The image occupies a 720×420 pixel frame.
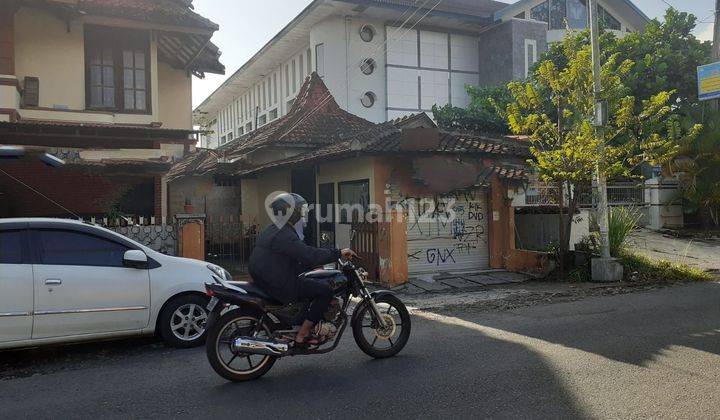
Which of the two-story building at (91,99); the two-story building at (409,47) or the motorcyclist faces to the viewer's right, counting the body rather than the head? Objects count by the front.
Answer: the motorcyclist

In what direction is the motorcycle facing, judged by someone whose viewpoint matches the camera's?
facing to the right of the viewer

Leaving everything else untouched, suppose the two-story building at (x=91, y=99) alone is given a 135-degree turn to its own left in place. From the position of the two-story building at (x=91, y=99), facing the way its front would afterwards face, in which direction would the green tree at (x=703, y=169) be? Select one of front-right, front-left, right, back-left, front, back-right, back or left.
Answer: front-right

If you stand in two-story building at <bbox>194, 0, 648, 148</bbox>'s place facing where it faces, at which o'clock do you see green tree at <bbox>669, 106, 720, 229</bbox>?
The green tree is roughly at 10 o'clock from the two-story building.

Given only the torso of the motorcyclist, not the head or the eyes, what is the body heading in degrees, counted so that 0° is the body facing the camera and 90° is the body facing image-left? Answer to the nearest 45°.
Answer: approximately 270°

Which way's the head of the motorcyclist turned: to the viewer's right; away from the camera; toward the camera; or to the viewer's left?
to the viewer's right

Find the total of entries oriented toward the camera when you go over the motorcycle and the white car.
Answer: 0

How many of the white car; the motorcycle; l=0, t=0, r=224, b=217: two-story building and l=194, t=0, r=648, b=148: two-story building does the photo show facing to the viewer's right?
2

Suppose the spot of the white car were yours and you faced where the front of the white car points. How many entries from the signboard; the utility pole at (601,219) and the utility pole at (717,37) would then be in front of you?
3

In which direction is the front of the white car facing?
to the viewer's right

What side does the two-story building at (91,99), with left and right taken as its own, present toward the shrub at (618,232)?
left

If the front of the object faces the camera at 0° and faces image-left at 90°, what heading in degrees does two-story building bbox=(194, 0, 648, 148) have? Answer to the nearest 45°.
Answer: approximately 0°

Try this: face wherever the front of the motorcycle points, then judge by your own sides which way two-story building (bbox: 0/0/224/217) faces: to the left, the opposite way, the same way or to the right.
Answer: to the right

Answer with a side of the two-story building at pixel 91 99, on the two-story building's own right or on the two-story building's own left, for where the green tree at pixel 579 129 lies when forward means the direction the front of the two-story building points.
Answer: on the two-story building's own left

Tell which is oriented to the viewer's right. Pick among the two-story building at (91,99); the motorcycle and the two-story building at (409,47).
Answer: the motorcycle
